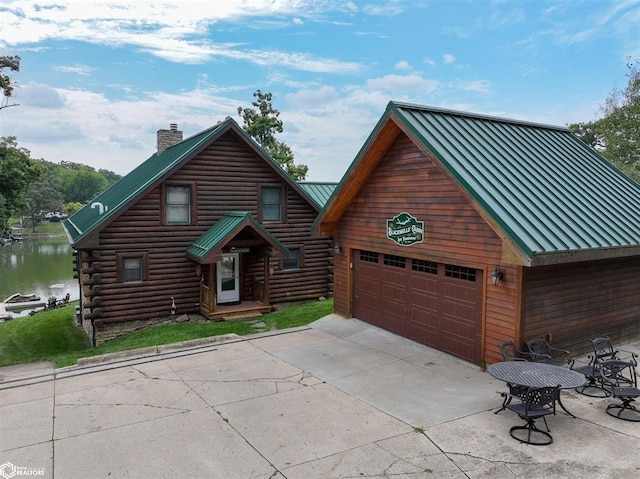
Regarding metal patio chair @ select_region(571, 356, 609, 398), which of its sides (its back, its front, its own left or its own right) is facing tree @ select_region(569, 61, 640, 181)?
right

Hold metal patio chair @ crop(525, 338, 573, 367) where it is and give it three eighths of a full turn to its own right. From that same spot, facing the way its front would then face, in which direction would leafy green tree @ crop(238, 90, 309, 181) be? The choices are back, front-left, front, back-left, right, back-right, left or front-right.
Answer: front-right

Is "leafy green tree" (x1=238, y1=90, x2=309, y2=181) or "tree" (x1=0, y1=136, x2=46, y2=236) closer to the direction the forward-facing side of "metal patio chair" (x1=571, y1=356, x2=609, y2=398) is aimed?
the tree

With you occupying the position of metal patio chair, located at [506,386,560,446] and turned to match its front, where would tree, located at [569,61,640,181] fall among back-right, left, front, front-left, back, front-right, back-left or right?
front-right

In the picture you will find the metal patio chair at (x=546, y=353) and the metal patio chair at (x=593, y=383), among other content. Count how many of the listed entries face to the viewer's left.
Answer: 1

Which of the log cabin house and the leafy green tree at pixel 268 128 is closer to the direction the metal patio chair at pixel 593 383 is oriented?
the log cabin house

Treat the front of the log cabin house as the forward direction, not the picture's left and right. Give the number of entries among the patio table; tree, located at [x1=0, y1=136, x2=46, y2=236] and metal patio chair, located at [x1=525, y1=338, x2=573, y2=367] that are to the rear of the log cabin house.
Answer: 1

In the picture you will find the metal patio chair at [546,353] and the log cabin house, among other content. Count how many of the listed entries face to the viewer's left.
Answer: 0

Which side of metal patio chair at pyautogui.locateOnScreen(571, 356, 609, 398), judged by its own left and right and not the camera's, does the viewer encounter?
left

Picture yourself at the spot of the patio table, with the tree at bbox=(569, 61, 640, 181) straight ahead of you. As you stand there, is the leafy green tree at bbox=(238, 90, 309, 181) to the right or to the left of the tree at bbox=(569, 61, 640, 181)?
left
